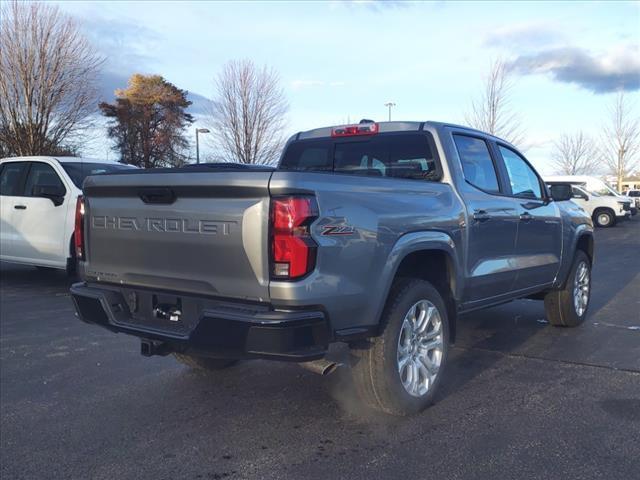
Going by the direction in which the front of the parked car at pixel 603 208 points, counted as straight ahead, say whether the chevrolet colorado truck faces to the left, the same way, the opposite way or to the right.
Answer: to the left

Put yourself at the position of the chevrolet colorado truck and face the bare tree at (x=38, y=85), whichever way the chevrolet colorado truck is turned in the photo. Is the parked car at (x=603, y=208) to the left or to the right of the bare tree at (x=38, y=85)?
right

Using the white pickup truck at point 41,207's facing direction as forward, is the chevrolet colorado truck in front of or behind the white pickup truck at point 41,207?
in front

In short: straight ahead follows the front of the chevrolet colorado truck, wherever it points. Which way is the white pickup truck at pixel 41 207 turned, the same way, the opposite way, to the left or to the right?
to the right

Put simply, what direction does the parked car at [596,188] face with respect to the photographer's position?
facing the viewer and to the right of the viewer

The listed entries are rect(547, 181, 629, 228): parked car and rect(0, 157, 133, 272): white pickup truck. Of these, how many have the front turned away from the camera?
0

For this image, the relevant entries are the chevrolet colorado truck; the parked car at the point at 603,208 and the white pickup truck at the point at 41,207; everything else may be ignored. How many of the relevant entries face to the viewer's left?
0

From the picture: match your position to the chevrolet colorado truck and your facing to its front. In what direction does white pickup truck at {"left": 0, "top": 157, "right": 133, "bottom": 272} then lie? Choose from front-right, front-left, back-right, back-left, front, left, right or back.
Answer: left

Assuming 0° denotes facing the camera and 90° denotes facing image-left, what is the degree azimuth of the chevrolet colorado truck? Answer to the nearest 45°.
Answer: approximately 225°

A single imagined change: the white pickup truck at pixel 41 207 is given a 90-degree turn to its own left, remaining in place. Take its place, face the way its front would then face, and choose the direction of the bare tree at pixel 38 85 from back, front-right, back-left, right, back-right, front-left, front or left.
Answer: front-left

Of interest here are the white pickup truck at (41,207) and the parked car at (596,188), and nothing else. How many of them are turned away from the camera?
0
